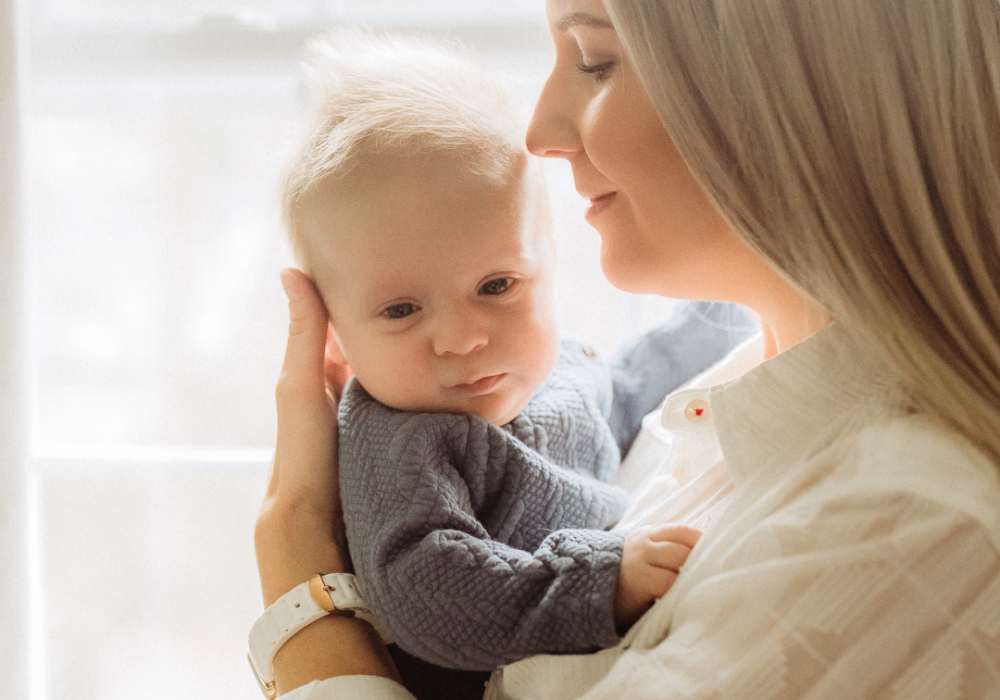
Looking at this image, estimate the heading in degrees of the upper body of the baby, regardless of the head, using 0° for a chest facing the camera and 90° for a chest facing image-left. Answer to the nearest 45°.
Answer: approximately 315°

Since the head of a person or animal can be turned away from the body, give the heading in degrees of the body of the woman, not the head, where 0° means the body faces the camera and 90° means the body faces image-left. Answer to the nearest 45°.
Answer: approximately 90°

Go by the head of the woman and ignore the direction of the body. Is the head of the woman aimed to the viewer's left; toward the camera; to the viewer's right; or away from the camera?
to the viewer's left
